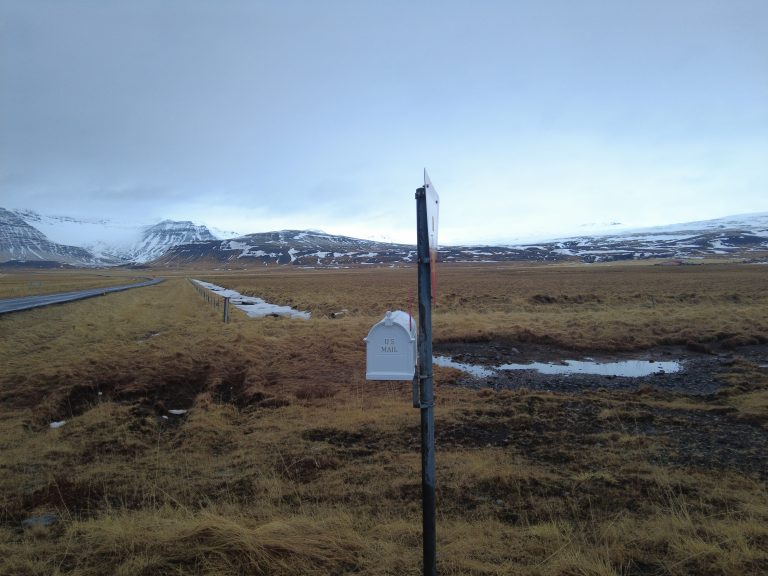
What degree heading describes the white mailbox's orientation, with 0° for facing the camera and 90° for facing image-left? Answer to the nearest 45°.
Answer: approximately 0°

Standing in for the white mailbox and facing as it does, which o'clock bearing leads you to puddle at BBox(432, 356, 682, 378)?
The puddle is roughly at 7 o'clock from the white mailbox.

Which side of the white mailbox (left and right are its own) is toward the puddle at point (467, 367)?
back
